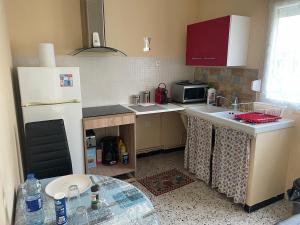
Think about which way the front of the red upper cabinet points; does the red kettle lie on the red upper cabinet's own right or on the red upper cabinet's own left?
on the red upper cabinet's own right

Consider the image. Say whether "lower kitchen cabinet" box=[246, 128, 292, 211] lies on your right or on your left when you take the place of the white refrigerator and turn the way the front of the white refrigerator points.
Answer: on your left

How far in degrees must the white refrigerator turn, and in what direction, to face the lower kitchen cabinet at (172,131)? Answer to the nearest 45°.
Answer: approximately 90° to its left

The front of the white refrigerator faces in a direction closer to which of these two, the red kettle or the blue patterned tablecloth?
the blue patterned tablecloth

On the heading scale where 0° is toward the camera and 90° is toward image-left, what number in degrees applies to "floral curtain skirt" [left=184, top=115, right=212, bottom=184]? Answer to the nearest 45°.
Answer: approximately 45°

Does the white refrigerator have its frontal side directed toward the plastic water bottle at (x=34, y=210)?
yes

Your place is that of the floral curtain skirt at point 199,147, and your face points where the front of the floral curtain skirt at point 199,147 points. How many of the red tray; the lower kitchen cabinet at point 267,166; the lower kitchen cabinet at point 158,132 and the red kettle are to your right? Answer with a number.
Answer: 2
